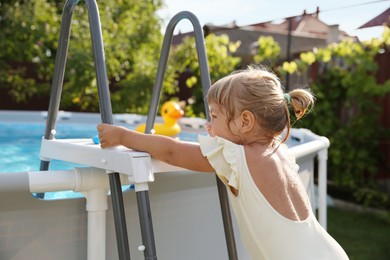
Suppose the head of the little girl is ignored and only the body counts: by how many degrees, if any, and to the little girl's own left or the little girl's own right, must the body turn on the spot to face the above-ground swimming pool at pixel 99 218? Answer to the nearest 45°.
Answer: approximately 45° to the little girl's own left

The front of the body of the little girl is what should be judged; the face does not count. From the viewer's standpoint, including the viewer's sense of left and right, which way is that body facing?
facing away from the viewer and to the left of the viewer
